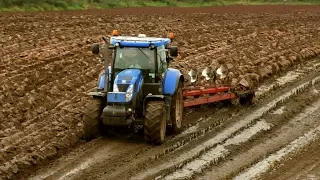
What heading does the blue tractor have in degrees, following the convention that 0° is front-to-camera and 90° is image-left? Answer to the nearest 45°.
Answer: approximately 0°

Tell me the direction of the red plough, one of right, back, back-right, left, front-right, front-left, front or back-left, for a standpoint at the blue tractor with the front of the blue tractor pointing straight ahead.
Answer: back-left
